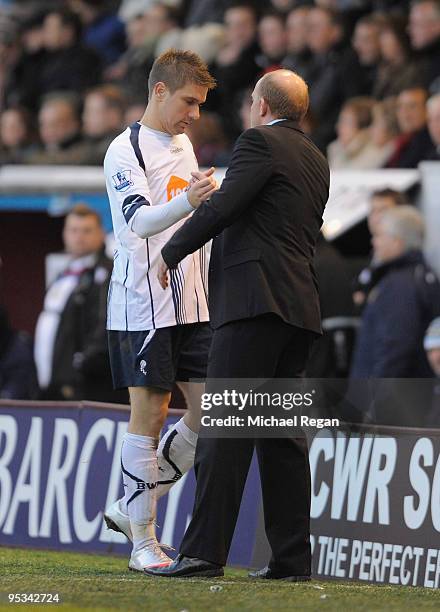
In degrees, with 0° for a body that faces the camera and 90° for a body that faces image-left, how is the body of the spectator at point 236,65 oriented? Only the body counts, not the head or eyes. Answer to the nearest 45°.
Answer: approximately 45°

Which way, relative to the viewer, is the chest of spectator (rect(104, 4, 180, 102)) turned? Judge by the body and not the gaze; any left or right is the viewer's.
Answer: facing the viewer and to the left of the viewer

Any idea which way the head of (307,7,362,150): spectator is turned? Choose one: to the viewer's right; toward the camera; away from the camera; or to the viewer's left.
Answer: toward the camera

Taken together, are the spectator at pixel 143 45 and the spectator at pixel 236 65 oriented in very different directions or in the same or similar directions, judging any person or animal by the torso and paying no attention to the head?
same or similar directions

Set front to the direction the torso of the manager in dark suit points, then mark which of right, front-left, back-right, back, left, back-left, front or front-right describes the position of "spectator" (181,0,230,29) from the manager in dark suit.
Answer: front-right

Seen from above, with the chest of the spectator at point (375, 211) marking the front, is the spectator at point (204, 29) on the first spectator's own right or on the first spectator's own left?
on the first spectator's own right

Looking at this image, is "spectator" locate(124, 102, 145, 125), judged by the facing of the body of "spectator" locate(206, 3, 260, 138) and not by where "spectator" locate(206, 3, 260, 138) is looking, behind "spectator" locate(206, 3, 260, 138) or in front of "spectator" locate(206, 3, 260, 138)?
in front

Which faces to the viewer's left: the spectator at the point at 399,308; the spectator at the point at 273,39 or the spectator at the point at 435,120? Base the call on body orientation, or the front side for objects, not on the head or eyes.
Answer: the spectator at the point at 399,308

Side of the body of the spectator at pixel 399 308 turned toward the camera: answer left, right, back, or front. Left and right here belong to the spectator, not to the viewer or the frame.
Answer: left

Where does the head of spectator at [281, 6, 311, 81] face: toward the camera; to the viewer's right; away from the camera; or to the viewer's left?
toward the camera

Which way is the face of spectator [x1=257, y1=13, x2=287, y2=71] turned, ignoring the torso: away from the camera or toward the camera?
toward the camera

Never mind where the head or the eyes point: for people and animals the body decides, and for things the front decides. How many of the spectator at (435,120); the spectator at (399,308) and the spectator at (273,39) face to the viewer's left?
1

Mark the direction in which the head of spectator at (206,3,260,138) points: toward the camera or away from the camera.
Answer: toward the camera
